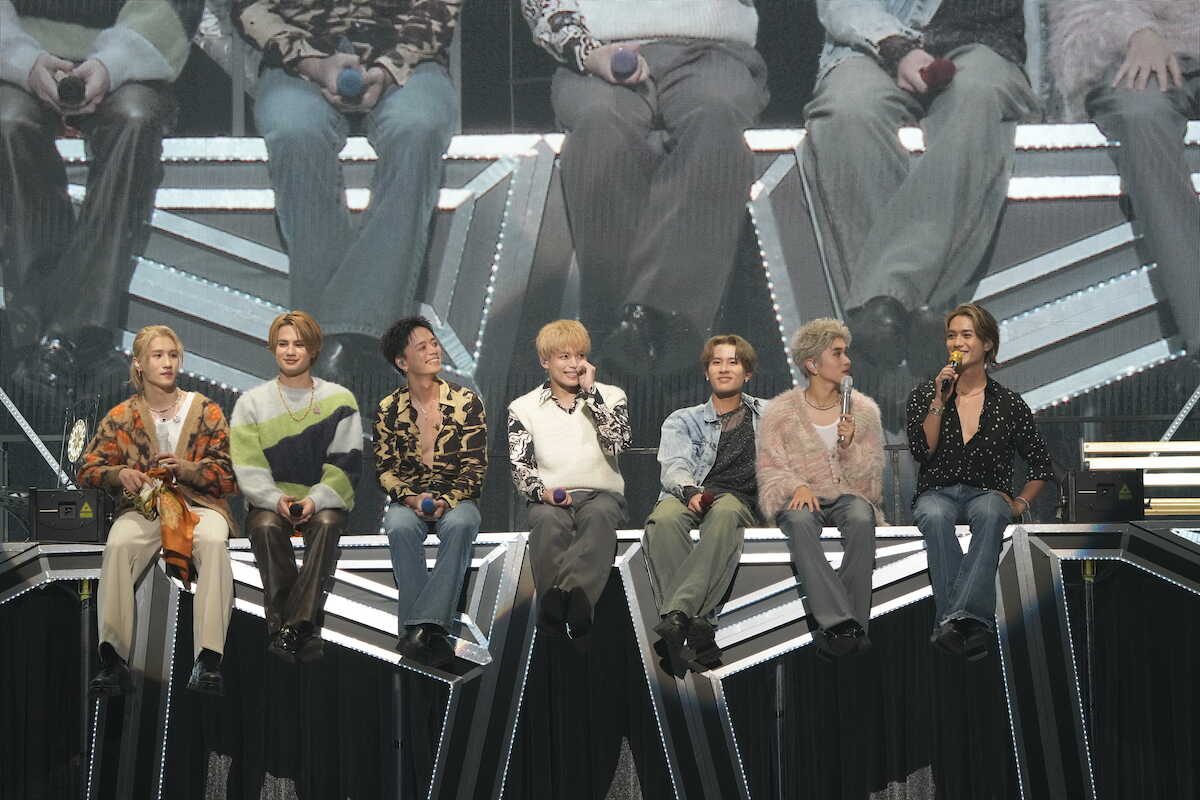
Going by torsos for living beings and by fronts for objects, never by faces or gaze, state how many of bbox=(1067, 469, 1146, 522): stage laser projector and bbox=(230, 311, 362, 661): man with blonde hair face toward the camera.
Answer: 2

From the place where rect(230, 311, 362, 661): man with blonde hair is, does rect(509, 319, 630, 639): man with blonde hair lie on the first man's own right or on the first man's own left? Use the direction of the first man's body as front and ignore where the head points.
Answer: on the first man's own left

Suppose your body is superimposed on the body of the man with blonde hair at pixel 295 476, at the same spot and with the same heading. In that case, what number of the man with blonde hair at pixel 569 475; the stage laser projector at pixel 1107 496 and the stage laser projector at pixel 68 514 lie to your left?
2

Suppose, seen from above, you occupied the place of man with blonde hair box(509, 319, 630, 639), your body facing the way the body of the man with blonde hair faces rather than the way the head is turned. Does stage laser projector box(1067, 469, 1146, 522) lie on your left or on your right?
on your left

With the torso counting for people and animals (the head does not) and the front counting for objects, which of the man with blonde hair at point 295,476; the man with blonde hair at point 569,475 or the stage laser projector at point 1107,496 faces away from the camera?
the stage laser projector

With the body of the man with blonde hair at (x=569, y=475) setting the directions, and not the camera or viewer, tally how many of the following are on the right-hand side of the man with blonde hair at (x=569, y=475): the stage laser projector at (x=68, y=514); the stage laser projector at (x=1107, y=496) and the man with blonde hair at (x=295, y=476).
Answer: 2

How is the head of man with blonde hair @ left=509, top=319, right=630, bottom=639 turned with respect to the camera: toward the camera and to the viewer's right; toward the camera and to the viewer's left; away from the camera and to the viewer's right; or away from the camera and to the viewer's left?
toward the camera and to the viewer's right

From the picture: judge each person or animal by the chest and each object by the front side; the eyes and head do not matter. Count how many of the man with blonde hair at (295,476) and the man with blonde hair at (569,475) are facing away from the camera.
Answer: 0

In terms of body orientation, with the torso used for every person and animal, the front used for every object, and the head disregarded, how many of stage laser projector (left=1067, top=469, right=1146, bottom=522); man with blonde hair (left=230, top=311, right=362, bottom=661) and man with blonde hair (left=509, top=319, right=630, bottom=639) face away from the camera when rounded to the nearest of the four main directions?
0

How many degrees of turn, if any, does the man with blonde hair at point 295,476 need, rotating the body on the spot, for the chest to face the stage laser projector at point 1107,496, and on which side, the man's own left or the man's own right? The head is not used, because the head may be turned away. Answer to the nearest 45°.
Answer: approximately 90° to the man's own left
